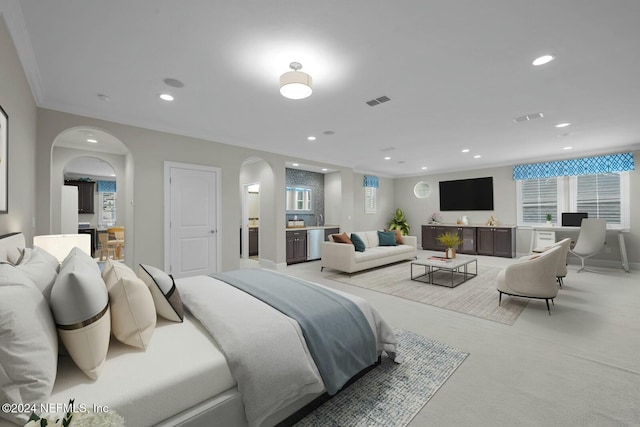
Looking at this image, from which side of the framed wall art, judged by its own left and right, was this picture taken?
right

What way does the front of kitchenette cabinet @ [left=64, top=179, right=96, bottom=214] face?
toward the camera

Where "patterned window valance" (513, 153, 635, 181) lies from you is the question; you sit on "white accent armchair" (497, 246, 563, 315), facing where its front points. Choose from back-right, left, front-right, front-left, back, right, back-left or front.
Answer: right

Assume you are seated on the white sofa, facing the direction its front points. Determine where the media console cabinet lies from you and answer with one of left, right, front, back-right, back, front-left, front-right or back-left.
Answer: left

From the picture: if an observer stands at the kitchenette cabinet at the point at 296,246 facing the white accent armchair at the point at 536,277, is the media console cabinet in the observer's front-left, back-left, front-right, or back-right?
front-left

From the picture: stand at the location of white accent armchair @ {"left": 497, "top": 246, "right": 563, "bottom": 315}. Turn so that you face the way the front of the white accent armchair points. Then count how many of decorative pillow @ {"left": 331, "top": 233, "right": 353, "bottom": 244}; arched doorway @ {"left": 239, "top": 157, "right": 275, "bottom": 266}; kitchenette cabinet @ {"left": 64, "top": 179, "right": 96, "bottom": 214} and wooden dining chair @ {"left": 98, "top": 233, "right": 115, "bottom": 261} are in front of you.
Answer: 4

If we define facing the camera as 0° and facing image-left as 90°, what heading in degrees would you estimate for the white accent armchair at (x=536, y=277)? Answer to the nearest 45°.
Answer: approximately 90°

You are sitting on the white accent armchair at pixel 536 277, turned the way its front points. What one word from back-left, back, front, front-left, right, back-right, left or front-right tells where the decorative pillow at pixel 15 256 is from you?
front-left

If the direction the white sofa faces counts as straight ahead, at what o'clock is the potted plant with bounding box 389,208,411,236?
The potted plant is roughly at 8 o'clock from the white sofa.

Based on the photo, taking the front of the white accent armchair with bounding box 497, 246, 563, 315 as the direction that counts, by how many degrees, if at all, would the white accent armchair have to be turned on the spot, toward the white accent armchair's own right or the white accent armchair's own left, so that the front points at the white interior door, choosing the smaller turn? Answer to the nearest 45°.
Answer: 0° — it already faces it

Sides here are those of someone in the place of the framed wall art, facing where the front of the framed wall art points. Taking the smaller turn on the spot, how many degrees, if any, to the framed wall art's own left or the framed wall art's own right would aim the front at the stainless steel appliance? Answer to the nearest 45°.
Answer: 0° — it already faces it

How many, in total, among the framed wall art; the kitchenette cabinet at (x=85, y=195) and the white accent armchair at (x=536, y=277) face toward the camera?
1

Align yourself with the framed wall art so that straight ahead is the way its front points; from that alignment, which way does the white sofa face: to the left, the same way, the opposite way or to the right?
to the right

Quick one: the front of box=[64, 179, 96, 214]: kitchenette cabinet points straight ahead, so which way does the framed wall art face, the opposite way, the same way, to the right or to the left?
to the left

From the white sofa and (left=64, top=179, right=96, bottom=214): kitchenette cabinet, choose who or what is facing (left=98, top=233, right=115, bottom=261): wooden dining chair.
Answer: the kitchenette cabinet

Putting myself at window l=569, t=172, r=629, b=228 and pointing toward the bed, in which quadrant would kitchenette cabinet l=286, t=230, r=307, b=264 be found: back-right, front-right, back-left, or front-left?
front-right

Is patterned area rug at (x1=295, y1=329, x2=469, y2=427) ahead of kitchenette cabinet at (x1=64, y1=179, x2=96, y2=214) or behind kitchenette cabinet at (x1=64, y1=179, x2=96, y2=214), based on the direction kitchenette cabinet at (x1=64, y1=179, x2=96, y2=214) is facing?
ahead
